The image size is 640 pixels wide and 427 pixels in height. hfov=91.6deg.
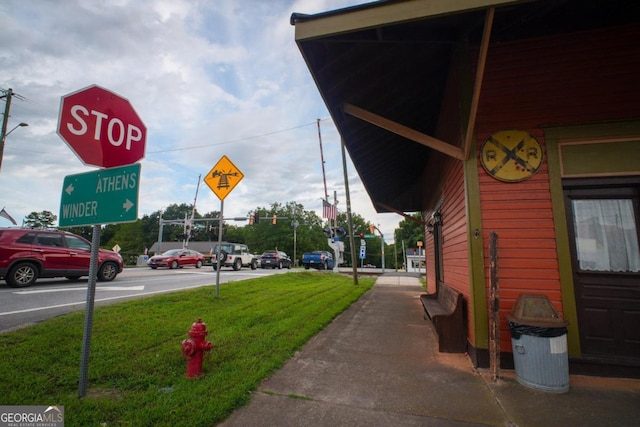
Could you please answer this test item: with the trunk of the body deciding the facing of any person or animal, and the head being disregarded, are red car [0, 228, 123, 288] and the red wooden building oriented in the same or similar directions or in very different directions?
very different directions

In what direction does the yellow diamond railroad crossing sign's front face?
toward the camera

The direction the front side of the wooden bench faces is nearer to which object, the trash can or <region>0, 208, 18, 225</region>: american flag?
the american flag

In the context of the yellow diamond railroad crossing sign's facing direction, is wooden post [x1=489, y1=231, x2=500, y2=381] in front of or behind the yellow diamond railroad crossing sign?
in front

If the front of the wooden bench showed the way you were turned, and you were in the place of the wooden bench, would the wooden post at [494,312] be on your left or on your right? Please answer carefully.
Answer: on your left

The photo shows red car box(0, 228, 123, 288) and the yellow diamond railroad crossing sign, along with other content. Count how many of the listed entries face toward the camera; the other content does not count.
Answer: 1

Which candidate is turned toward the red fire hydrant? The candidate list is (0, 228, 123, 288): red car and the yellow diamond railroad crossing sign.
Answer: the yellow diamond railroad crossing sign

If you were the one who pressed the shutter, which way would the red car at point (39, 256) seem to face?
facing away from the viewer and to the right of the viewer

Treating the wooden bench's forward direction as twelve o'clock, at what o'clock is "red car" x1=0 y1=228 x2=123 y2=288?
The red car is roughly at 12 o'clock from the wooden bench.

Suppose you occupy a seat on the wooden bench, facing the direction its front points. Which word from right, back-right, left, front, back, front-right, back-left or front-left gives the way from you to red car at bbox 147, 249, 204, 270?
front-right

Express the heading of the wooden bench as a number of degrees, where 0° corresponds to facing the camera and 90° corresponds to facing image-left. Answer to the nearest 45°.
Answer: approximately 90°

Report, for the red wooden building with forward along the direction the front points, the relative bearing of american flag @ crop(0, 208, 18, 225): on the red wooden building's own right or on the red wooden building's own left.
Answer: on the red wooden building's own right
